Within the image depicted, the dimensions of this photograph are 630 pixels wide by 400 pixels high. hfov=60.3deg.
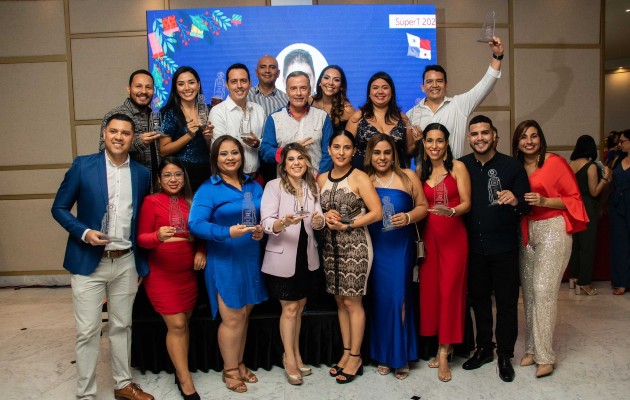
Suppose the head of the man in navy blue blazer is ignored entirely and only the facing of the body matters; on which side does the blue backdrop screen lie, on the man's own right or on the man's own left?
on the man's own left

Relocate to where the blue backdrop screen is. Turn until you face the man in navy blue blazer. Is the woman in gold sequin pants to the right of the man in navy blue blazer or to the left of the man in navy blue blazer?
left

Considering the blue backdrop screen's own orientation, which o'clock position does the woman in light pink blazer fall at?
The woman in light pink blazer is roughly at 12 o'clock from the blue backdrop screen.
